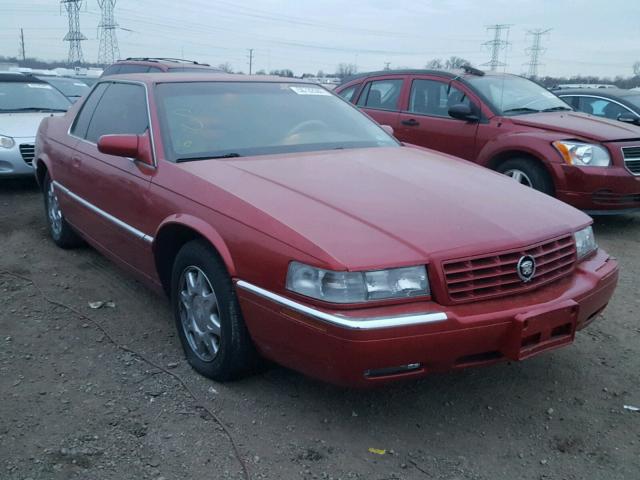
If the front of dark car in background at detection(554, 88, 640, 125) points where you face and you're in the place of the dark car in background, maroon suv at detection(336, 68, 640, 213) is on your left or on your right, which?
on your right

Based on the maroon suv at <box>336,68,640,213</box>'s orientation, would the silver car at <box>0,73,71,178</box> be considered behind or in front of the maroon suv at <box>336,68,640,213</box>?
behind

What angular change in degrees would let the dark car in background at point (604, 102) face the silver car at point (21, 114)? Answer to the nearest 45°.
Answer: approximately 90° to its right

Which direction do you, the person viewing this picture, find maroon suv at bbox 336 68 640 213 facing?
facing the viewer and to the right of the viewer

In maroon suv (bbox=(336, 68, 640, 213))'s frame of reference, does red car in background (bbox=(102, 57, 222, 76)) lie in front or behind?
behind

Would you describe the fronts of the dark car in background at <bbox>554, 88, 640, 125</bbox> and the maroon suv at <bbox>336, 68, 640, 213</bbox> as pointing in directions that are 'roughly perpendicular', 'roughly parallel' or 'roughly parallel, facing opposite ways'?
roughly parallel

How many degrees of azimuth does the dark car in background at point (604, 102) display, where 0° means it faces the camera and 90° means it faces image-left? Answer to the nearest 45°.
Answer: approximately 315°

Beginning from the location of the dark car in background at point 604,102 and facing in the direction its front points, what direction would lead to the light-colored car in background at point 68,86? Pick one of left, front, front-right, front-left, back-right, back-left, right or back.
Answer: back-right

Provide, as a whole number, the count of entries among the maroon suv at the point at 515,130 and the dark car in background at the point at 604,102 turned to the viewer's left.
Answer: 0

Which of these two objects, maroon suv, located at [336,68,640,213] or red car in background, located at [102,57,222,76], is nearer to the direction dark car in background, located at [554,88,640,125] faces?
the maroon suv

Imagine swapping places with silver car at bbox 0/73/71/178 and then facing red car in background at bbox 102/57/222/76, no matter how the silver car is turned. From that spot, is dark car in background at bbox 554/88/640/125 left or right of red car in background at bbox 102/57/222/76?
right

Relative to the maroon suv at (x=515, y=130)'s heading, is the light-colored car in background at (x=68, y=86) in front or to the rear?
to the rear
